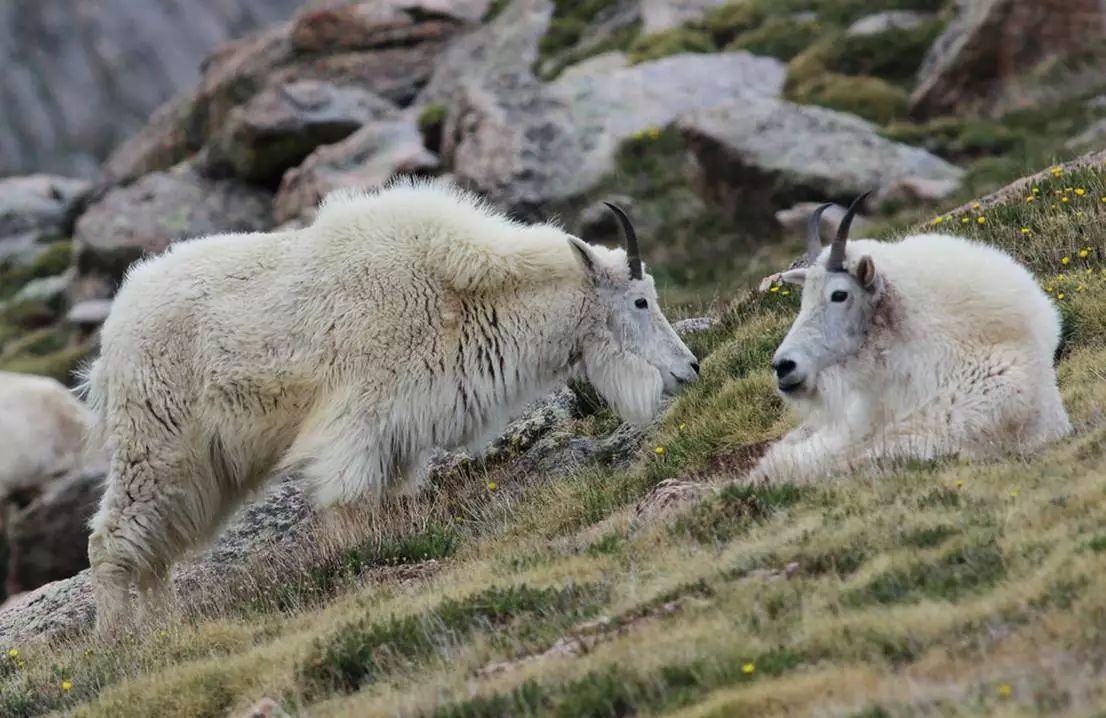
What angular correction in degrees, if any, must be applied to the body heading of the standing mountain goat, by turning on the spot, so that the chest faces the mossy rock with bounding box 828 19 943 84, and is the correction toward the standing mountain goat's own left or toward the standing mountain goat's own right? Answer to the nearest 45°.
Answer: approximately 45° to the standing mountain goat's own left

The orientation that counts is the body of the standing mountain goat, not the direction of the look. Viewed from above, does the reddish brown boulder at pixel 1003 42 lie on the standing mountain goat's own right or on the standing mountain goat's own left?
on the standing mountain goat's own left

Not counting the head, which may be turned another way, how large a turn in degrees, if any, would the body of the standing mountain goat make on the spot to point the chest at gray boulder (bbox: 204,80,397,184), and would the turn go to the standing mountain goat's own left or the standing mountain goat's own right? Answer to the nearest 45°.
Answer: approximately 90° to the standing mountain goat's own left

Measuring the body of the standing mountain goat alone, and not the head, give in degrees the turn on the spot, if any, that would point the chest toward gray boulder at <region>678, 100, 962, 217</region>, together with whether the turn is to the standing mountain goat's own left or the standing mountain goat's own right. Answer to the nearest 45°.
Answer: approximately 45° to the standing mountain goat's own left

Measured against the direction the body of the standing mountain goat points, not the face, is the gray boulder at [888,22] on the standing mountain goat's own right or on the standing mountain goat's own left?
on the standing mountain goat's own left

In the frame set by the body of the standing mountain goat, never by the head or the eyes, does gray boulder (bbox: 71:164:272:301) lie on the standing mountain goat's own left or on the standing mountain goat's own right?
on the standing mountain goat's own left

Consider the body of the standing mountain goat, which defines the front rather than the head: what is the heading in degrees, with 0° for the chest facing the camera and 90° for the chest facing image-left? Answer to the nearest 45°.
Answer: approximately 270°

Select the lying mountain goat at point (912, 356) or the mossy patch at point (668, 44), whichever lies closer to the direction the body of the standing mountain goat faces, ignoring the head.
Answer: the lying mountain goat

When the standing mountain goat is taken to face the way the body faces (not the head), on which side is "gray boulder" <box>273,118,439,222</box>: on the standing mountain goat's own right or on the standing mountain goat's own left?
on the standing mountain goat's own left

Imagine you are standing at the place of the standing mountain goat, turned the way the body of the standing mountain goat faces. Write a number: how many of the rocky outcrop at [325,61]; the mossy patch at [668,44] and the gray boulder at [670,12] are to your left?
3

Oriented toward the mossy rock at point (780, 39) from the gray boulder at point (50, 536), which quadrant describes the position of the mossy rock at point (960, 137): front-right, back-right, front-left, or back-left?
front-right

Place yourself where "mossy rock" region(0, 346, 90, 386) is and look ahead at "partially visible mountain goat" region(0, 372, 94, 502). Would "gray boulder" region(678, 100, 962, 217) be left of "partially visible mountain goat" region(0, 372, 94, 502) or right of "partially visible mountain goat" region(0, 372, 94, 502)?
left

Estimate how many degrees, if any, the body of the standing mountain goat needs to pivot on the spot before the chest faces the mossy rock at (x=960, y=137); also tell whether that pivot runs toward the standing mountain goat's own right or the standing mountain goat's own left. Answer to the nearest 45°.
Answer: approximately 45° to the standing mountain goat's own left

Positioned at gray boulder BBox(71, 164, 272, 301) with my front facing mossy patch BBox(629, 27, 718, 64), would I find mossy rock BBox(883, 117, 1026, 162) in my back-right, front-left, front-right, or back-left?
front-right

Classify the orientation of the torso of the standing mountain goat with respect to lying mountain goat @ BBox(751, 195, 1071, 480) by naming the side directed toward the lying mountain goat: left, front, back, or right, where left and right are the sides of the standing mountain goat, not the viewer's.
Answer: front

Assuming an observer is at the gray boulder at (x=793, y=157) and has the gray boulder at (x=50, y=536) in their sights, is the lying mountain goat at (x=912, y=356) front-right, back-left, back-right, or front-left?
front-left

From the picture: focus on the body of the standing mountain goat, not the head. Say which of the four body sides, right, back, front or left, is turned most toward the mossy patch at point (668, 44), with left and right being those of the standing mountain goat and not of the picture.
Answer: left
